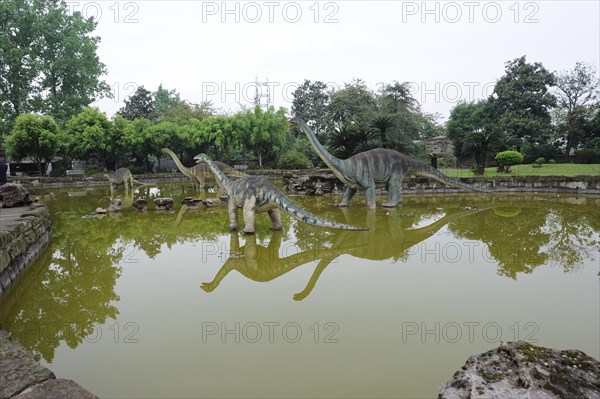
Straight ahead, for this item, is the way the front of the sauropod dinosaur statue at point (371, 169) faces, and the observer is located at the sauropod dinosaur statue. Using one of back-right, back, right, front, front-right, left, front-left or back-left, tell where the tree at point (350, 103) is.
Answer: right

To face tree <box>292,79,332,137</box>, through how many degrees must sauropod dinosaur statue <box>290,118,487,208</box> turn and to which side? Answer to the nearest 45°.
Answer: approximately 90° to its right

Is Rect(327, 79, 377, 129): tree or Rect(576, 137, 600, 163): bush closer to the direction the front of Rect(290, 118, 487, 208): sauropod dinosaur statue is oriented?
the tree

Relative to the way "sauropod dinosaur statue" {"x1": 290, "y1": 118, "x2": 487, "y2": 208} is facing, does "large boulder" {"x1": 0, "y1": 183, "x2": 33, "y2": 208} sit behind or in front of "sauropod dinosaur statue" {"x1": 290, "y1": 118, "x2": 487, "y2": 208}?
in front

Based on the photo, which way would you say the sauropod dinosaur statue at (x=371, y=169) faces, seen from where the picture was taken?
facing to the left of the viewer

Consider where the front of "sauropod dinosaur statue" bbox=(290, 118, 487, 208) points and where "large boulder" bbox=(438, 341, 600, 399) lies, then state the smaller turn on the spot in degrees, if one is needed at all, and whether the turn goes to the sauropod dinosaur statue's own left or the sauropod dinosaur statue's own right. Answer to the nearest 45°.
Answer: approximately 90° to the sauropod dinosaur statue's own left

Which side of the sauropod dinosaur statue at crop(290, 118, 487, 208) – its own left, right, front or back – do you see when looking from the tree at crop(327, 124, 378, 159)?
right

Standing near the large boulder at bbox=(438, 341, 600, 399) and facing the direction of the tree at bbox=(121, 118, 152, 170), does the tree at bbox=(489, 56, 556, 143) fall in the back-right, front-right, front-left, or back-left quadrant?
front-right
